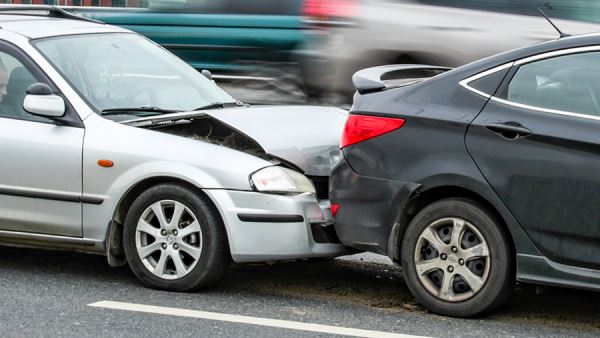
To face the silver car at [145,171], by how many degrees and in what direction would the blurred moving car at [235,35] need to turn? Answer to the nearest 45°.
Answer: approximately 90° to its right

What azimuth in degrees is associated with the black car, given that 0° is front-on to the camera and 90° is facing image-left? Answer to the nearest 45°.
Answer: approximately 270°

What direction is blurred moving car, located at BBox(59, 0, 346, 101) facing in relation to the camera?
to the viewer's left

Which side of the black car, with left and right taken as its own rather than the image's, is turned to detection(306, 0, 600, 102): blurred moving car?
left

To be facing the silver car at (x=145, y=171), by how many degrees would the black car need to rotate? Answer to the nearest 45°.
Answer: approximately 180°
